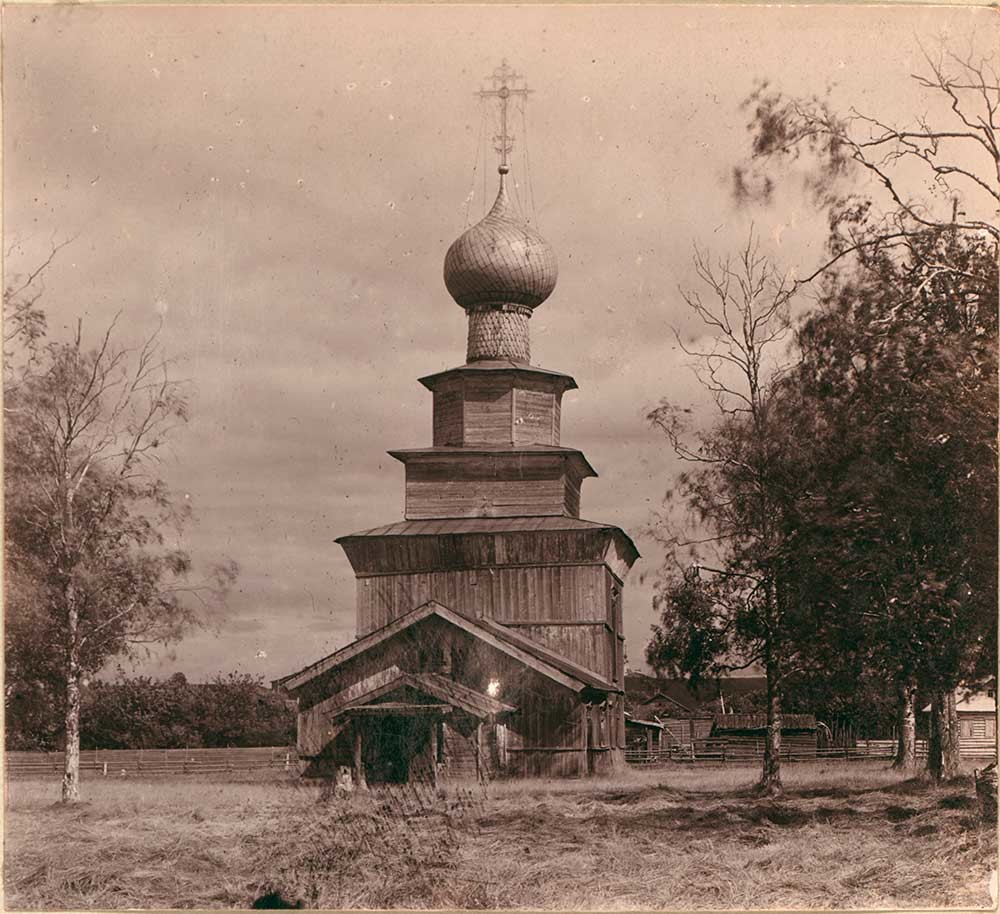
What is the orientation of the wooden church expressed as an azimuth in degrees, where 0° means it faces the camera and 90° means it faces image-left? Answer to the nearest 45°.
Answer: approximately 0°

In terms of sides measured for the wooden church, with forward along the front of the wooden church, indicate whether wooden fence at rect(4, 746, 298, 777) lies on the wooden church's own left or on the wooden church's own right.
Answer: on the wooden church's own right

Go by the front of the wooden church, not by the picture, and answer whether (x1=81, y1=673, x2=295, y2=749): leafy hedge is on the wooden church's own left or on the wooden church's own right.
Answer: on the wooden church's own right

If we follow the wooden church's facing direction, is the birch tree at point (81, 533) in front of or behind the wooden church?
in front
